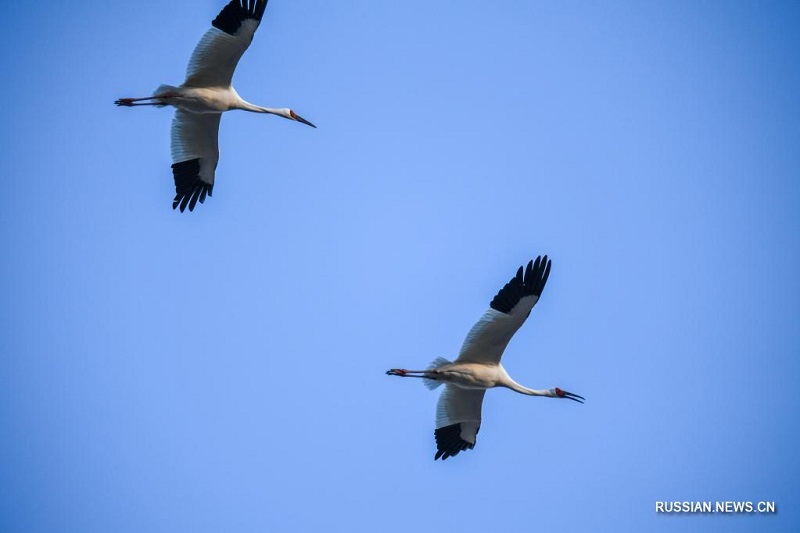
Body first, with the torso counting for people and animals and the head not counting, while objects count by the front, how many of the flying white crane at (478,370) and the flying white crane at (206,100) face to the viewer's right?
2

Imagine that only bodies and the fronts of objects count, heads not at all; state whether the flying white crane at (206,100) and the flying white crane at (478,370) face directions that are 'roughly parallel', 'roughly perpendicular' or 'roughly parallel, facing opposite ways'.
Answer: roughly parallel

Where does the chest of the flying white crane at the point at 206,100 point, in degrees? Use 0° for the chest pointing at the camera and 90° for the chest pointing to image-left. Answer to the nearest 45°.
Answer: approximately 270°

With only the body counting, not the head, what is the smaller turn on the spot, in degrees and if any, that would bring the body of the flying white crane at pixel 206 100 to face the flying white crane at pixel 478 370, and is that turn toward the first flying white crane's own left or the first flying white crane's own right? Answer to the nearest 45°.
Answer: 0° — it already faces it

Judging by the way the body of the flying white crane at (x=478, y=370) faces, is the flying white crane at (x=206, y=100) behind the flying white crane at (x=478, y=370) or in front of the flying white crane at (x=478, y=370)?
behind

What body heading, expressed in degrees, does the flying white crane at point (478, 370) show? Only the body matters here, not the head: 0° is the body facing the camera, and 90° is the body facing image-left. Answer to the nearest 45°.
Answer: approximately 270°
